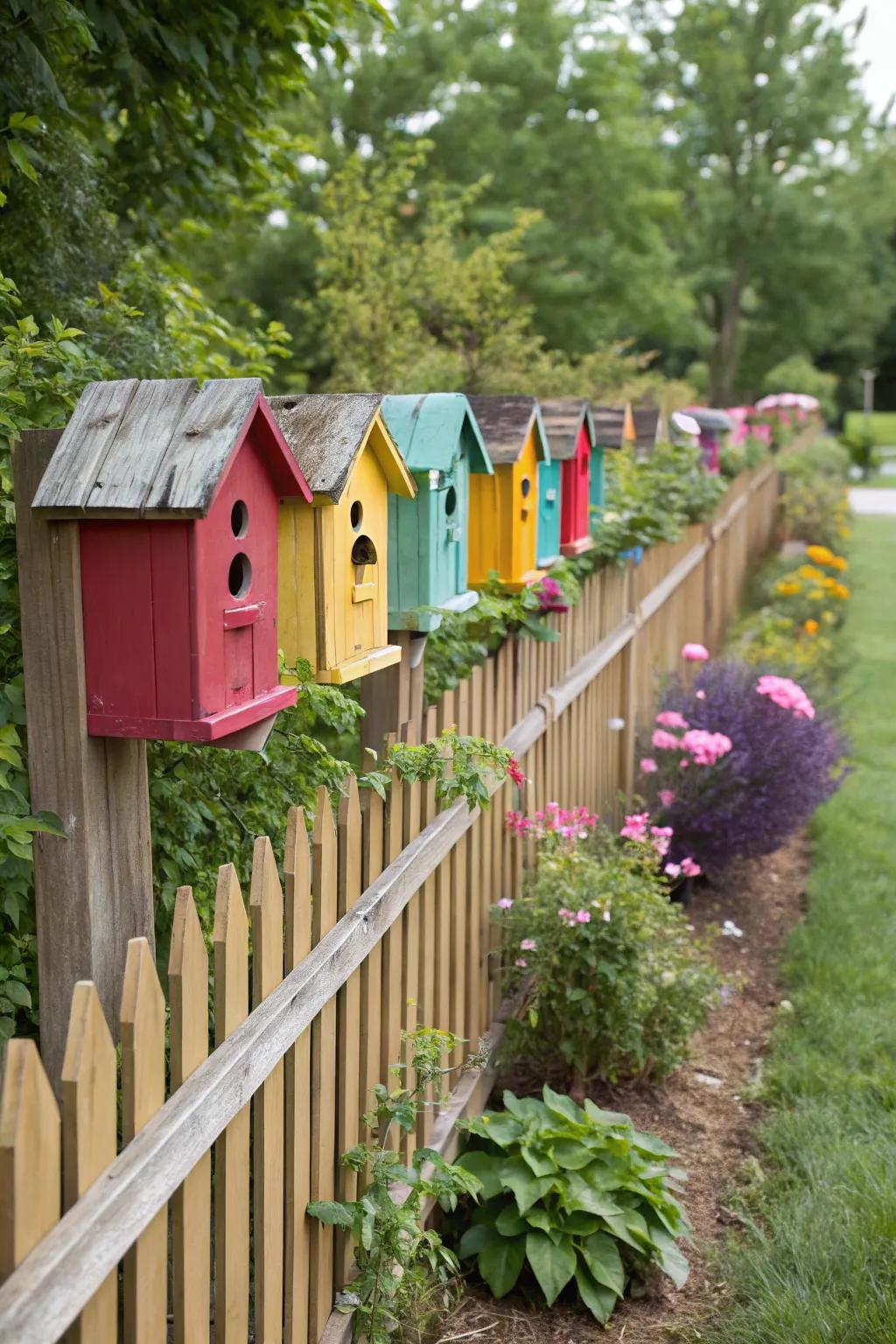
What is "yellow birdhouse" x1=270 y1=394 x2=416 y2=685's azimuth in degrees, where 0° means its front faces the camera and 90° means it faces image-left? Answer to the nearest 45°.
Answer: approximately 315°

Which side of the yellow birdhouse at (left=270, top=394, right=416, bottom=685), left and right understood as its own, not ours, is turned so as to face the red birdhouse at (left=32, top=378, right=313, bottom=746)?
right

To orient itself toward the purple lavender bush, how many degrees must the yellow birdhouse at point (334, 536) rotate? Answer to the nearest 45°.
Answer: approximately 90° to its left

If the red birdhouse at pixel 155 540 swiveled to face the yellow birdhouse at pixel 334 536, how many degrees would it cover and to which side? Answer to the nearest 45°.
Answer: approximately 90° to its left

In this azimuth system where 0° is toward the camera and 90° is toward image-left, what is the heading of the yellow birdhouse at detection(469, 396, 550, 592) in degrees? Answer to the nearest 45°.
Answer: approximately 315°
